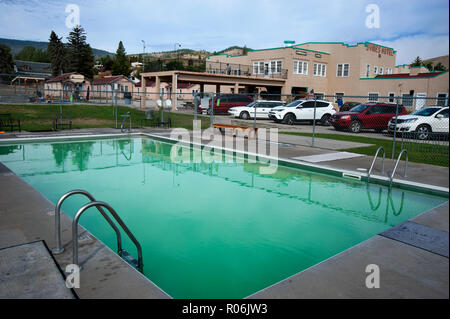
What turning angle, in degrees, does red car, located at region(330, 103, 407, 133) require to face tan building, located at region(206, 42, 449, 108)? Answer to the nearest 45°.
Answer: approximately 135° to its right

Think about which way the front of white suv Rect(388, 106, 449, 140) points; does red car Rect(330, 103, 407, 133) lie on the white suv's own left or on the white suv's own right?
on the white suv's own right

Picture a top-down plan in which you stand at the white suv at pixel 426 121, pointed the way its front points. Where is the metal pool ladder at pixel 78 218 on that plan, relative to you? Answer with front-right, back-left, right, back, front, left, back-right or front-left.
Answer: front-left

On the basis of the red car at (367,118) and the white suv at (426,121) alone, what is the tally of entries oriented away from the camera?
0

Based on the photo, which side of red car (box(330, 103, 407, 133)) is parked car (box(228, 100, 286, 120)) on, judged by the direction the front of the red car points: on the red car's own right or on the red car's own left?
on the red car's own right

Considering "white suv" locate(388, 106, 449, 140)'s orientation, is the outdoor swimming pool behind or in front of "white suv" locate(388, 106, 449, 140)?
in front

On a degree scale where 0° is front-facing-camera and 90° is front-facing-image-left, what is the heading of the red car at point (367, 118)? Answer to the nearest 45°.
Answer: approximately 45°

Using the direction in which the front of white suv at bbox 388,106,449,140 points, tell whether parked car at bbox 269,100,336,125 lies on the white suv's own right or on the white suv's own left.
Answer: on the white suv's own right
